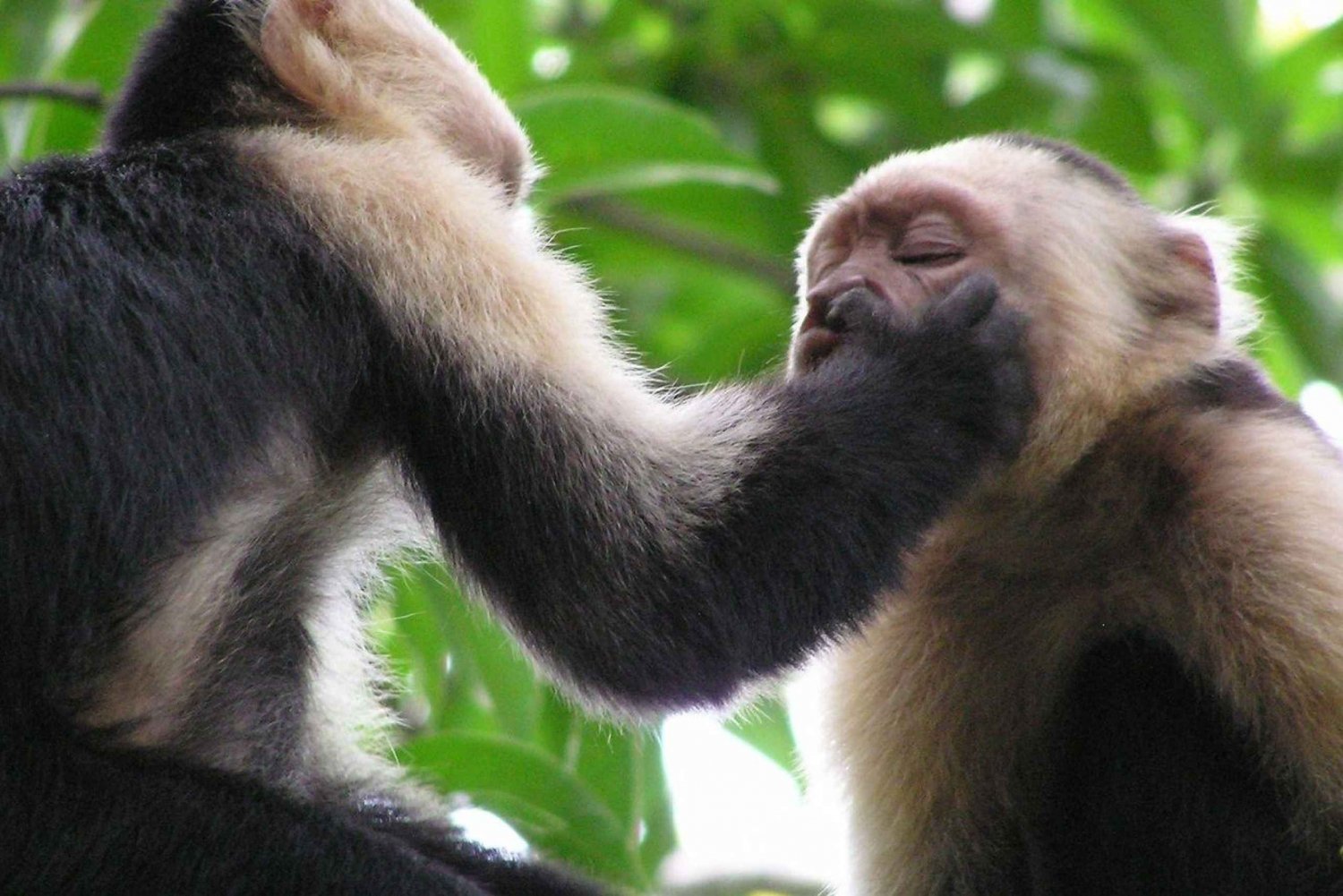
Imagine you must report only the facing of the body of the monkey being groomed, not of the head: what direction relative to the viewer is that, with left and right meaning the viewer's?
facing the viewer and to the left of the viewer

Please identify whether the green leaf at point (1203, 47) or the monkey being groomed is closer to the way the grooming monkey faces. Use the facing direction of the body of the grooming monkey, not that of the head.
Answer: the monkey being groomed

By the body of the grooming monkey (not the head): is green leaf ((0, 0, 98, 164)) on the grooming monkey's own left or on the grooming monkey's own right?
on the grooming monkey's own left

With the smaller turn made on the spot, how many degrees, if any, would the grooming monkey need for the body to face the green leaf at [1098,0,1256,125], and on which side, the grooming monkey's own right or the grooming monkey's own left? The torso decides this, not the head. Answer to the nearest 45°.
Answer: approximately 45° to the grooming monkey's own left

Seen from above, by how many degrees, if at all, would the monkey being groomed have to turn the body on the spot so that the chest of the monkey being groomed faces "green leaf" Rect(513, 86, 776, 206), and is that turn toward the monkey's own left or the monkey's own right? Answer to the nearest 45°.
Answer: approximately 90° to the monkey's own right

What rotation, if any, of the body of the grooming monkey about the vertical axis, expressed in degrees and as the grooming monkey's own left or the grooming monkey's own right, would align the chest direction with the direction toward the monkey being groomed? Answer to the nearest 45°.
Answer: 0° — it already faces it

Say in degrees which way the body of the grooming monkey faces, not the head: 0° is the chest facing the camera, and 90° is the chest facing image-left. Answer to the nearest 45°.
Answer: approximately 270°

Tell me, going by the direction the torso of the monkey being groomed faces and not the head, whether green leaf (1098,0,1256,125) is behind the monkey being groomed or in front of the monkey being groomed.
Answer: behind

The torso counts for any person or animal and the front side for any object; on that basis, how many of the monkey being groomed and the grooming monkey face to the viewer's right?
1

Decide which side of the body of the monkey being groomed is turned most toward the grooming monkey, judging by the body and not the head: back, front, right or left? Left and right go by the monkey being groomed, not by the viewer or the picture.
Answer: front

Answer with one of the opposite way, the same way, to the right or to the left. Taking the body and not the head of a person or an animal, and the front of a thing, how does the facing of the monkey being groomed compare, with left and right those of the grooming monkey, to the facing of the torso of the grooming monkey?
the opposite way
